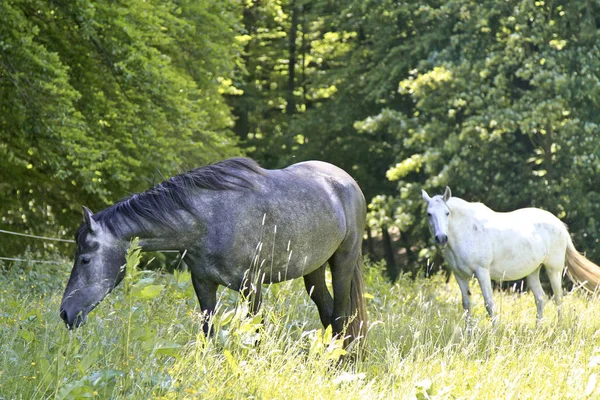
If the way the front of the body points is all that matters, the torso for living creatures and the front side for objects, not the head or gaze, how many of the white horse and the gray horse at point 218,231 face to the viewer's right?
0

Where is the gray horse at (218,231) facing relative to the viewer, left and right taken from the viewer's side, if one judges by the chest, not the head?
facing to the left of the viewer

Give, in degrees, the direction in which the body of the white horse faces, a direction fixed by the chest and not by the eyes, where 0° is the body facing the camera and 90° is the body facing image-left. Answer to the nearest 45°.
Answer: approximately 45°

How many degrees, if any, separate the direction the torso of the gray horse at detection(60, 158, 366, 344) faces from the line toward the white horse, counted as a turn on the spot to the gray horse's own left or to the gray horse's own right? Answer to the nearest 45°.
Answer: approximately 135° to the gray horse's own right

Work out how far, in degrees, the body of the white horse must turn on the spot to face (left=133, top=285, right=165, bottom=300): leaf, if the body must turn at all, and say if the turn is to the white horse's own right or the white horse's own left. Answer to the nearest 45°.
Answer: approximately 45° to the white horse's own left

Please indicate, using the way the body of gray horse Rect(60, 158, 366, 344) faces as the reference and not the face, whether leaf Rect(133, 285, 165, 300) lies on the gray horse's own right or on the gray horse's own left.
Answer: on the gray horse's own left
